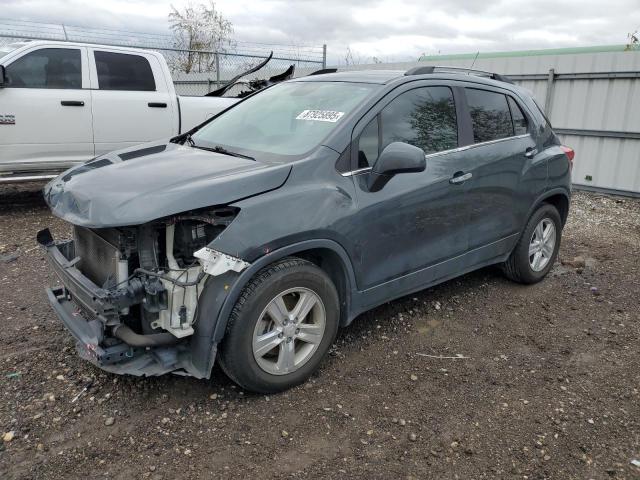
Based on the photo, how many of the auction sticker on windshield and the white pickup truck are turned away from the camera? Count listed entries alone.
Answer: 0

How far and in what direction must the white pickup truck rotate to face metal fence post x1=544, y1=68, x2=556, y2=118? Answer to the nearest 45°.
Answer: approximately 180°

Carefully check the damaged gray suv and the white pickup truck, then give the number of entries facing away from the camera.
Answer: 0

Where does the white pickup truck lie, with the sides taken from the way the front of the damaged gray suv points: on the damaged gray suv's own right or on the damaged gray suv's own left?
on the damaged gray suv's own right

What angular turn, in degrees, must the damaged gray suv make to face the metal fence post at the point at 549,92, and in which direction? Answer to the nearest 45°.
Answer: approximately 180°

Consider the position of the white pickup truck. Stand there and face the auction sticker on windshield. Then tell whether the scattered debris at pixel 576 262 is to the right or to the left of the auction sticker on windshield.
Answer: left

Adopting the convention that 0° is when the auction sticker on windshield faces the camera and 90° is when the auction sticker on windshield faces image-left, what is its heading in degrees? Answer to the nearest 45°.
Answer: approximately 45°

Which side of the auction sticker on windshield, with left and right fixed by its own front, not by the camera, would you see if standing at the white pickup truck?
right

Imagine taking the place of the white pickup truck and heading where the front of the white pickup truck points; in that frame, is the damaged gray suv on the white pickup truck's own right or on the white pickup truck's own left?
on the white pickup truck's own left

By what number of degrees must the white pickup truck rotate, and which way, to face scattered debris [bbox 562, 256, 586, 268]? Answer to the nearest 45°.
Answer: approximately 135° to its left

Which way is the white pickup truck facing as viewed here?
to the viewer's left
